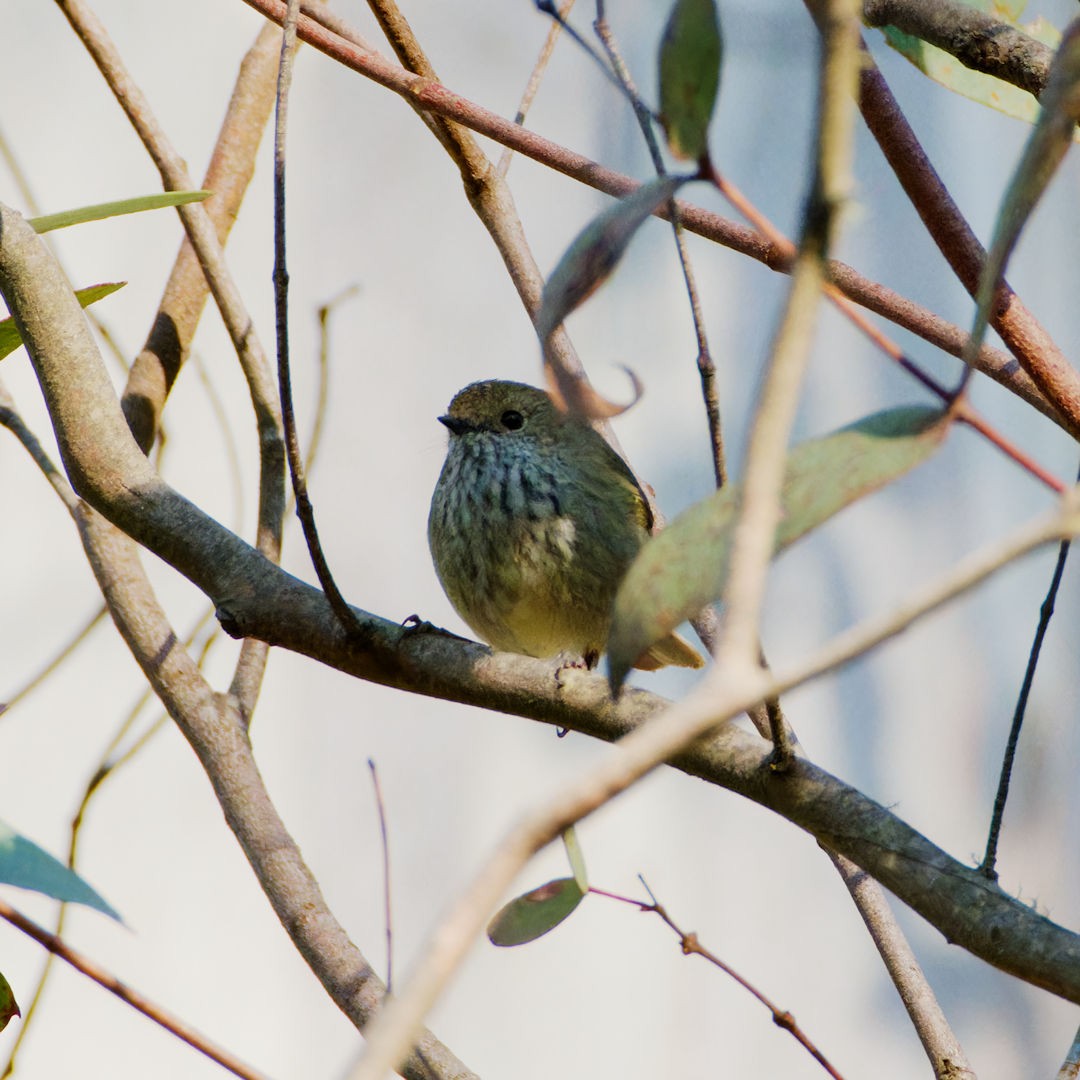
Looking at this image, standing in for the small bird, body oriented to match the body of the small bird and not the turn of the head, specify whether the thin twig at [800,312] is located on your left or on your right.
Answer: on your left

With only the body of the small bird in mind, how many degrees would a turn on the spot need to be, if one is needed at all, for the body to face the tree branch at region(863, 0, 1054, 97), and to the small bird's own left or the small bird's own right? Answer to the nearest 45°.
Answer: approximately 135° to the small bird's own left

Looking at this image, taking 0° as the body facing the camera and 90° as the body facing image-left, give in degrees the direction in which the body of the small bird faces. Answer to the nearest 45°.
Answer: approximately 45°

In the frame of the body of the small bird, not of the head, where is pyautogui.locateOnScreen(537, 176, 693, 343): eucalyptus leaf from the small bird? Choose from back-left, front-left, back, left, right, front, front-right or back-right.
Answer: front-left

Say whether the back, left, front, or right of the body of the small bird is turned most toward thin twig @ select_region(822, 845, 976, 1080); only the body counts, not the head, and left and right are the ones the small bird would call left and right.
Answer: left

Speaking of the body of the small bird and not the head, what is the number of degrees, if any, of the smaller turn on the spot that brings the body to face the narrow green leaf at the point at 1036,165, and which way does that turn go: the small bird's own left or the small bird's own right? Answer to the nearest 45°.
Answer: approximately 45° to the small bird's own left

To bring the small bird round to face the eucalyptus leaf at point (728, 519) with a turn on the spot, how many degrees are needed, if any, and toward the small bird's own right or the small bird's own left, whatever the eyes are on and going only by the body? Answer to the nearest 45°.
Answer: approximately 45° to the small bird's own left
